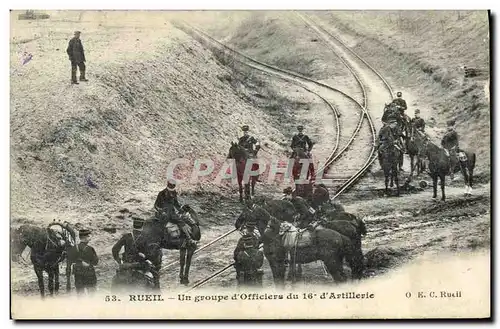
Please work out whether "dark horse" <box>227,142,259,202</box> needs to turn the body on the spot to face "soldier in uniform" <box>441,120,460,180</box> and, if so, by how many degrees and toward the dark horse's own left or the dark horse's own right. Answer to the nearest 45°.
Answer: approximately 135° to the dark horse's own left

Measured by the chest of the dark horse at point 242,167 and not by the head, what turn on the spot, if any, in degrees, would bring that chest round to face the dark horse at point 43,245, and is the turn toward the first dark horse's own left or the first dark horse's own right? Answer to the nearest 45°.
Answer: approximately 45° to the first dark horse's own right

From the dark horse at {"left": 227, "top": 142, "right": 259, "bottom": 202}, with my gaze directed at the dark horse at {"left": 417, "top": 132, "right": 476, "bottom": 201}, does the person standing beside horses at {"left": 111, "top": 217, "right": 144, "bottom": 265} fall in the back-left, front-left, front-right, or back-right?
back-right

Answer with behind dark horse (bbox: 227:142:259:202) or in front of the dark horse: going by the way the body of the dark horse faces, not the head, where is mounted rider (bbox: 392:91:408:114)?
behind

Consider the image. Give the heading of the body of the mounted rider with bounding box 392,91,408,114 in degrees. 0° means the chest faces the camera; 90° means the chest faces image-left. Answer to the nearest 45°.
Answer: approximately 45°
